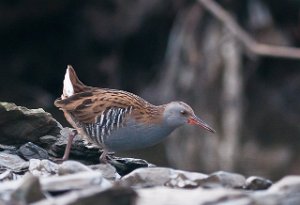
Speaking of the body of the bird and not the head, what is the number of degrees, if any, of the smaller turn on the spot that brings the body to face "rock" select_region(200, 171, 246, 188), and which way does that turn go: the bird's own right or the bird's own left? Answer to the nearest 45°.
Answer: approximately 45° to the bird's own right

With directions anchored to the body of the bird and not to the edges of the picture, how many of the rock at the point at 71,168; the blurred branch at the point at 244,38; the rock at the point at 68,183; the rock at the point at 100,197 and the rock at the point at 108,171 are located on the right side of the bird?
4

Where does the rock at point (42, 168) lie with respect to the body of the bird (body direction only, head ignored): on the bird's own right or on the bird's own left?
on the bird's own right

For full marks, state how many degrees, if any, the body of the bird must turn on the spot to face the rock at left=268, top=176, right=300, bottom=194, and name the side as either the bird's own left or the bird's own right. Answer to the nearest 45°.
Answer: approximately 45° to the bird's own right

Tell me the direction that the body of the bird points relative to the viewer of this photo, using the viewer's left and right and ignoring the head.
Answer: facing to the right of the viewer

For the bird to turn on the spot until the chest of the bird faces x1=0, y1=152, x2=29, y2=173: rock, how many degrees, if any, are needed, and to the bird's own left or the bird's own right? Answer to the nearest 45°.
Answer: approximately 135° to the bird's own right

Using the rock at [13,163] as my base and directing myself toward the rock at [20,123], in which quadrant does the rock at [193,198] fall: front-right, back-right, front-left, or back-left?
back-right

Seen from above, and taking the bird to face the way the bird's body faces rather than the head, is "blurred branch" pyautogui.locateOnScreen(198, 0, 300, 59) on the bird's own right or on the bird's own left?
on the bird's own left

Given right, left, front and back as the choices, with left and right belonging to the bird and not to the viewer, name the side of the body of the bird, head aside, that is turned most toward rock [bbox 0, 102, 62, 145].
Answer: back
